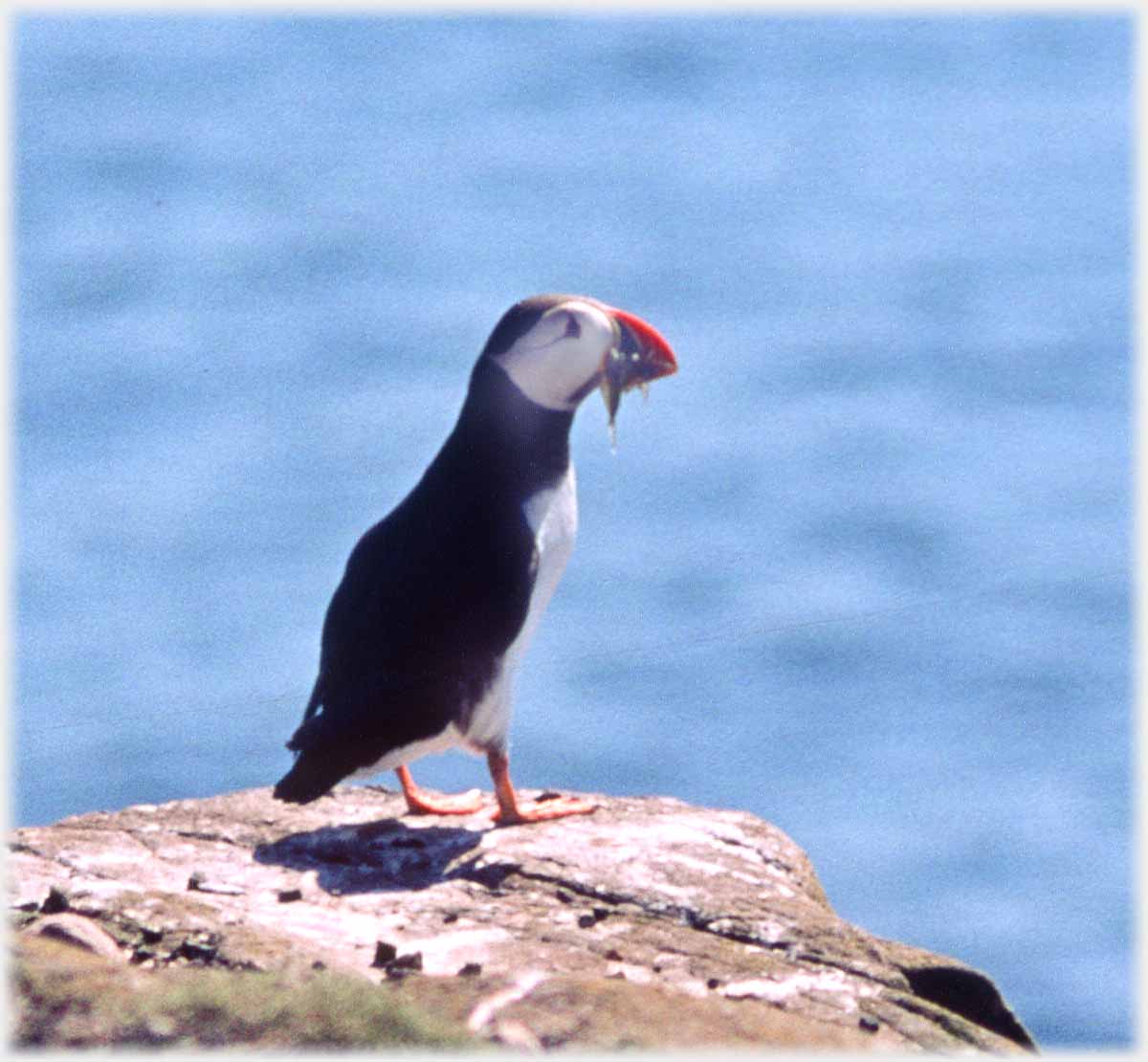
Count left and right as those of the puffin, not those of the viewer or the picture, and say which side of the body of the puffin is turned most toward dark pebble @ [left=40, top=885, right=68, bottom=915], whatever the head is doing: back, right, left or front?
back

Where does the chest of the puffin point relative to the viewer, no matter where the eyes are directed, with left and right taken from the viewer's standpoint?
facing to the right of the viewer
